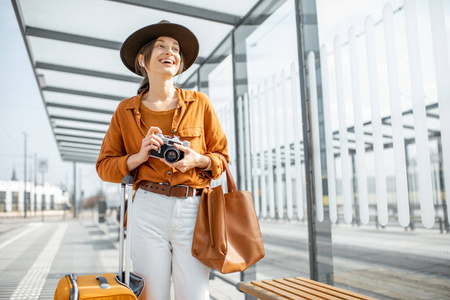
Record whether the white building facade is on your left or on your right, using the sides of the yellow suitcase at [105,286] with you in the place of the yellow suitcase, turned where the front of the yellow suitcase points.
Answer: on your right

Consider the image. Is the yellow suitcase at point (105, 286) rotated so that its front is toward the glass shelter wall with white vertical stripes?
no

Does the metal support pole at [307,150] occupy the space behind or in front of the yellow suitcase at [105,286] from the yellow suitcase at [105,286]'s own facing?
behind

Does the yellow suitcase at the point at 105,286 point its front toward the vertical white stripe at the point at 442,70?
no

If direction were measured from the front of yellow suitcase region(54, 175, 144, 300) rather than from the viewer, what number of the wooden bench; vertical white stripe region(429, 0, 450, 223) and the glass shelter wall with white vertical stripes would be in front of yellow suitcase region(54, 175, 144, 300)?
0

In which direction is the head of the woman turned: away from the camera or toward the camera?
toward the camera

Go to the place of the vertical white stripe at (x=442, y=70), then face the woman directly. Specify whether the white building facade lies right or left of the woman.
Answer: right
